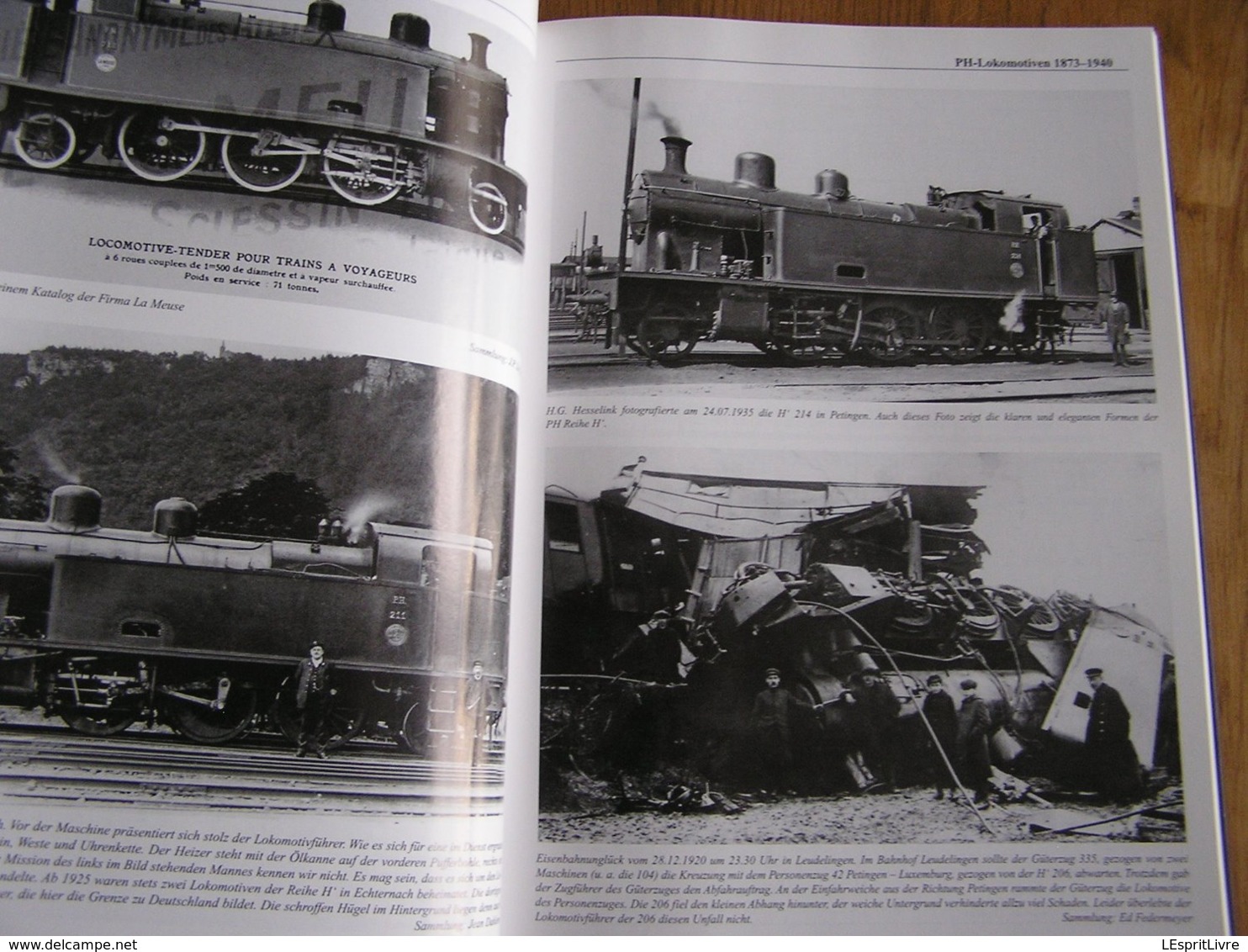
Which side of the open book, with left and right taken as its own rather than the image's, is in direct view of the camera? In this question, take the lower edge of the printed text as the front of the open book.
front
